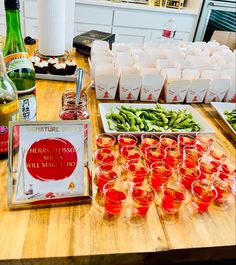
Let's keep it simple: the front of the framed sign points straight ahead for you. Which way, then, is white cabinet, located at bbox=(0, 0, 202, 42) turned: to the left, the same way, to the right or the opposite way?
the same way

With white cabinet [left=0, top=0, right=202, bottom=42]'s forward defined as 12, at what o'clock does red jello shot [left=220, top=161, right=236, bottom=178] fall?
The red jello shot is roughly at 12 o'clock from the white cabinet.

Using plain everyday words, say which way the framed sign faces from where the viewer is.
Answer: facing the viewer

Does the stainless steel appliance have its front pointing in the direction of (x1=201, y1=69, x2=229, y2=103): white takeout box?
yes

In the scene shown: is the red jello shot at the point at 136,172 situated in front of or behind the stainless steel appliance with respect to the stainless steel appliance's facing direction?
in front

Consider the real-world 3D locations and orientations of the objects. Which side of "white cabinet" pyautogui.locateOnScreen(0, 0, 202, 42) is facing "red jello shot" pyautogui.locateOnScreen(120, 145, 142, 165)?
front

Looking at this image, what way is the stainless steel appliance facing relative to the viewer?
toward the camera

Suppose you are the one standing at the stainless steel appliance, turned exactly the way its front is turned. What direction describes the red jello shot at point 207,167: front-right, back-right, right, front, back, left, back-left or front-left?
front

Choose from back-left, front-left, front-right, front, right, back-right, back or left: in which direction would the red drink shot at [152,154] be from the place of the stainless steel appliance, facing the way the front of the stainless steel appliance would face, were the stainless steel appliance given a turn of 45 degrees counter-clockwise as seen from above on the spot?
front-right

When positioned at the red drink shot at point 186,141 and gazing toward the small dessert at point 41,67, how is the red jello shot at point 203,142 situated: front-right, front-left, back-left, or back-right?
back-right

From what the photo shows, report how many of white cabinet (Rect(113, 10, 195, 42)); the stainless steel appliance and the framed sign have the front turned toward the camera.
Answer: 3

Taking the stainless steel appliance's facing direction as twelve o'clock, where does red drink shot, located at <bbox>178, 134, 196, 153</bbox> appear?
The red drink shot is roughly at 12 o'clock from the stainless steel appliance.

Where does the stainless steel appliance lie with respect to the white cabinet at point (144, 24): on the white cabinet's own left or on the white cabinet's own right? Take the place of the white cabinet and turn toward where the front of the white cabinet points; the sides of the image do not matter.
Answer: on the white cabinet's own left

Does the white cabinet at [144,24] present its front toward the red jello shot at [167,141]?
yes

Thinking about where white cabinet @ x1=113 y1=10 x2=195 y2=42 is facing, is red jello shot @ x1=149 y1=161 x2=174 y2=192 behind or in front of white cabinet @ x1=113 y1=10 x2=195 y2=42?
in front

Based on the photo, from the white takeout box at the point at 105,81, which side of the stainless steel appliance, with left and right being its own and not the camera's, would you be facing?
front

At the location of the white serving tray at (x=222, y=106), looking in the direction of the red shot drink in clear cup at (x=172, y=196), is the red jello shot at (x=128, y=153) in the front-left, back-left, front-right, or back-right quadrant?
front-right

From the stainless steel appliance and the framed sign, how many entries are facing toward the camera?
2

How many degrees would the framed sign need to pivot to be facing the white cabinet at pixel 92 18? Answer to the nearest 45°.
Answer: approximately 180°

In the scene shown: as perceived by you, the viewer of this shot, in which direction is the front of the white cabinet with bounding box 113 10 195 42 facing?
facing the viewer
